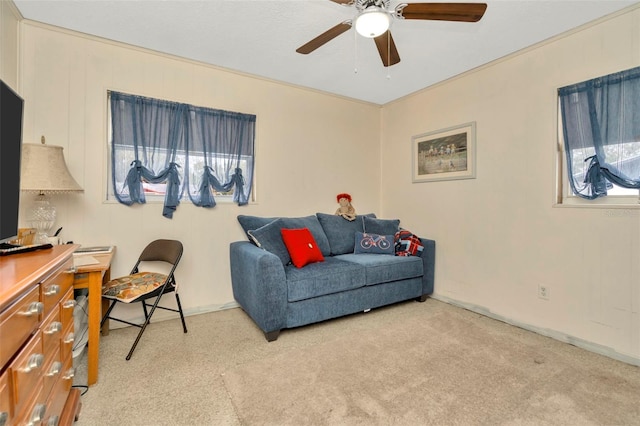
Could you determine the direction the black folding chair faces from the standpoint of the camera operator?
facing the viewer and to the left of the viewer

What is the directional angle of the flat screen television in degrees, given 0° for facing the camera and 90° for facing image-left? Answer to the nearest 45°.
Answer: approximately 270°

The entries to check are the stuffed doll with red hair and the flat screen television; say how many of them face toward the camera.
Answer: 1

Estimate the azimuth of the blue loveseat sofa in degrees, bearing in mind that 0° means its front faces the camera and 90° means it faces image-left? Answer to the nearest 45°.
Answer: approximately 315°

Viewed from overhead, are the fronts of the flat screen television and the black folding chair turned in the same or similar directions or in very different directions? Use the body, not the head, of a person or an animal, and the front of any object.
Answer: very different directions

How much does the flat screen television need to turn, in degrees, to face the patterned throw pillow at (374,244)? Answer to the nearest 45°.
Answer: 0° — it already faces it

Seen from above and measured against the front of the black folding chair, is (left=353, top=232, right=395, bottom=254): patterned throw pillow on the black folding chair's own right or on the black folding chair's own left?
on the black folding chair's own left

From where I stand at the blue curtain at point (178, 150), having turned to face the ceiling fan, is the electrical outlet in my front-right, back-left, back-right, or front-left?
front-left

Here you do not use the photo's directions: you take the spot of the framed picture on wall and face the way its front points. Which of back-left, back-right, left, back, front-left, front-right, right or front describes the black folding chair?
front

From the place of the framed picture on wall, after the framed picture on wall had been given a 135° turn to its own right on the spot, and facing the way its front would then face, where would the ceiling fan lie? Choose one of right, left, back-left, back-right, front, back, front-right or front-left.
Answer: back

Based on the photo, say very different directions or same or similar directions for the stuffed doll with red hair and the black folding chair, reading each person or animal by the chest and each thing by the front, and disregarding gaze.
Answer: same or similar directions

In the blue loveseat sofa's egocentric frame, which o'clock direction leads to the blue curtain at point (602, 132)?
The blue curtain is roughly at 11 o'clock from the blue loveseat sofa.

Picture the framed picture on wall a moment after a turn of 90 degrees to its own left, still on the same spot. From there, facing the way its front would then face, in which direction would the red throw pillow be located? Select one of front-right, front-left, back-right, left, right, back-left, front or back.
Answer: right

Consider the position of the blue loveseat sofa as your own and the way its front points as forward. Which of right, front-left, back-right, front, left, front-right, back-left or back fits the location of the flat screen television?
right

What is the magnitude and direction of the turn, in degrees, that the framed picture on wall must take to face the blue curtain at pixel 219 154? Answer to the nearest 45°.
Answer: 0° — it already faces it

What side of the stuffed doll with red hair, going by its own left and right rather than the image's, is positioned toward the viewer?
front
